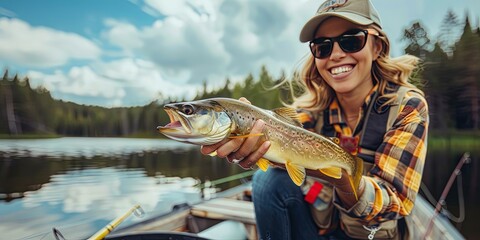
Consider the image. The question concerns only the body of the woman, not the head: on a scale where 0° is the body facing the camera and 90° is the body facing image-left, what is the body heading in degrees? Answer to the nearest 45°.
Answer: approximately 45°
